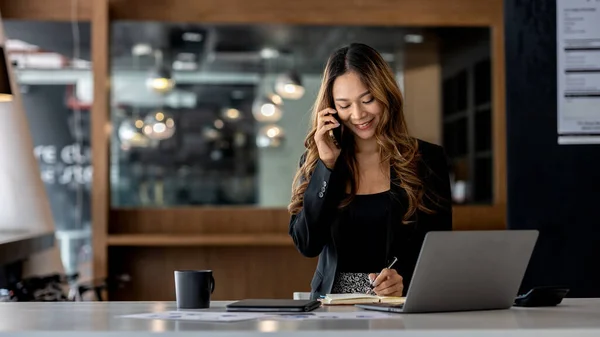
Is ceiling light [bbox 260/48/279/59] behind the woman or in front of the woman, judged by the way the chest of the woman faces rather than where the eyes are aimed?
behind

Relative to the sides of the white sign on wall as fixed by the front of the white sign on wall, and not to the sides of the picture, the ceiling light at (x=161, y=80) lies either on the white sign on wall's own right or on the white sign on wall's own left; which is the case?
on the white sign on wall's own right

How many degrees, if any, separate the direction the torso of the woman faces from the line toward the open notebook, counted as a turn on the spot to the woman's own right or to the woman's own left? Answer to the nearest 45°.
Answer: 0° — they already face it

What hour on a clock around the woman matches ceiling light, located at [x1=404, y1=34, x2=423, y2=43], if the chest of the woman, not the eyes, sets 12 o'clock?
The ceiling light is roughly at 6 o'clock from the woman.

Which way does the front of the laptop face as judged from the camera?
facing away from the viewer and to the left of the viewer

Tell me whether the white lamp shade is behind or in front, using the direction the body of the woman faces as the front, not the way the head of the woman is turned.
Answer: behind

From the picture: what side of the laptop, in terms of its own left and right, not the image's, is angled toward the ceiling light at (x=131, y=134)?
front

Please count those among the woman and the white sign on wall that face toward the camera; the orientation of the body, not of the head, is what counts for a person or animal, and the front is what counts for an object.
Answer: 2

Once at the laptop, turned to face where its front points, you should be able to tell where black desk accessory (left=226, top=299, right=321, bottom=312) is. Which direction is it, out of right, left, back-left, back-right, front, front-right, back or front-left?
front-left

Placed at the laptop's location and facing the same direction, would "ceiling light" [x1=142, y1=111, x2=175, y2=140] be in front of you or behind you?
in front

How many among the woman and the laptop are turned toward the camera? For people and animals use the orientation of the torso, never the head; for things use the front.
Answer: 1

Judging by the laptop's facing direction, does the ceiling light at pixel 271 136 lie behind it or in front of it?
in front
